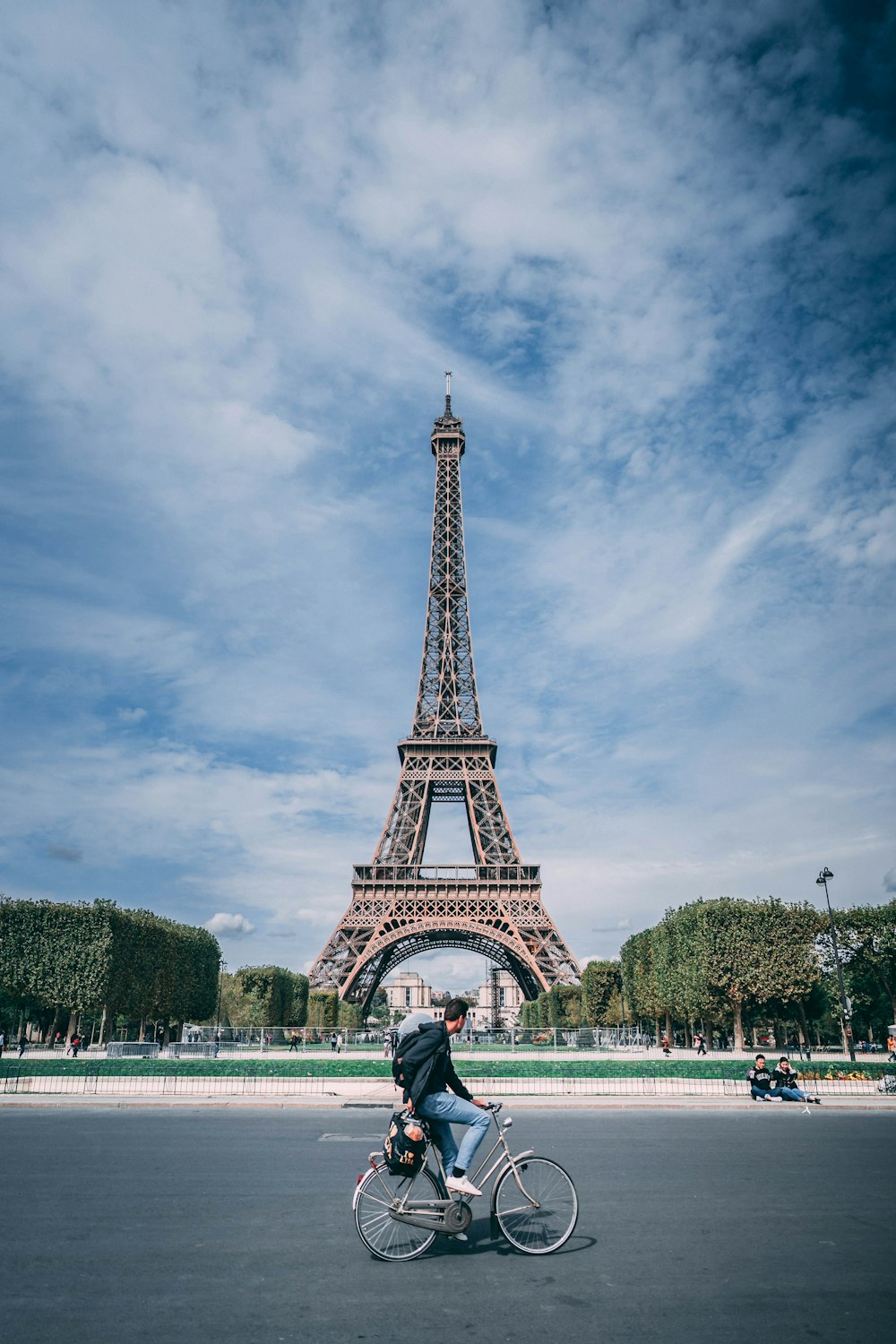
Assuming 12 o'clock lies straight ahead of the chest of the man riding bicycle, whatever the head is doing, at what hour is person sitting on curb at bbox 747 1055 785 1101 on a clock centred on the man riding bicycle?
The person sitting on curb is roughly at 10 o'clock from the man riding bicycle.

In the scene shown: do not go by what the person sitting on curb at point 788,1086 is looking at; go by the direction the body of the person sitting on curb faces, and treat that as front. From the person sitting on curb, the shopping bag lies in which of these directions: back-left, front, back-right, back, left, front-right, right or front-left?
front-right

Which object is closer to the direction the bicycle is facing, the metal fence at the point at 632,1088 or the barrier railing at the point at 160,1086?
the metal fence

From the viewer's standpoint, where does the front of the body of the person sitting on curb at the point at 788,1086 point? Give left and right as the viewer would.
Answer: facing the viewer and to the right of the viewer

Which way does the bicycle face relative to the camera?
to the viewer's right

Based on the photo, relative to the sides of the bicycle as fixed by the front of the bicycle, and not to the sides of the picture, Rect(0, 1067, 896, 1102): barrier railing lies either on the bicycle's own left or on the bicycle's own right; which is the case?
on the bicycle's own left

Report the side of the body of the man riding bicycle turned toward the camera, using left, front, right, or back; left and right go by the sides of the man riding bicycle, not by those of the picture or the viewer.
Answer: right

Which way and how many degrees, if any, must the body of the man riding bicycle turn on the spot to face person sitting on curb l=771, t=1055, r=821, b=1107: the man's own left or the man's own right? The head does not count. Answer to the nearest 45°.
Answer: approximately 45° to the man's own left
